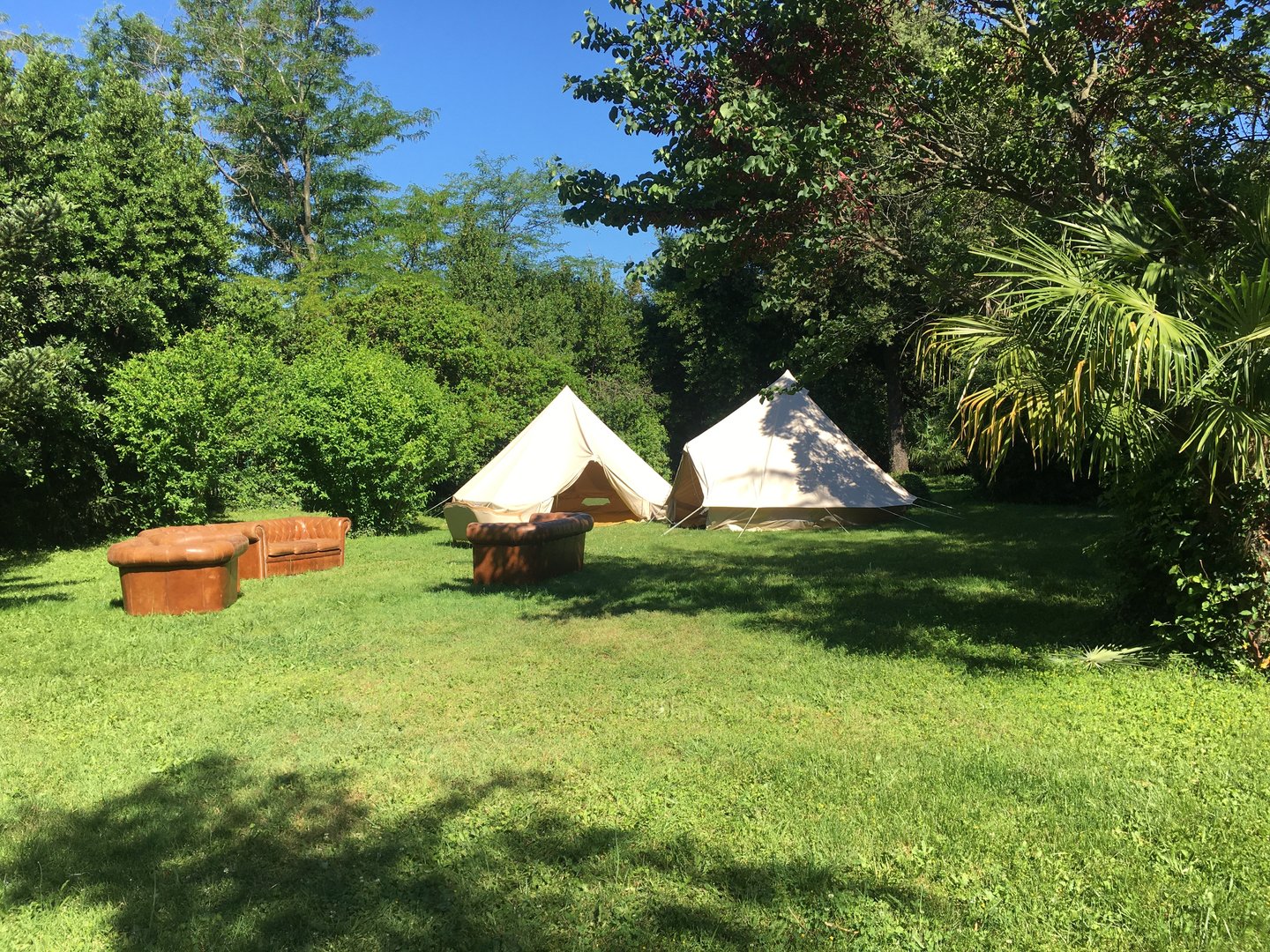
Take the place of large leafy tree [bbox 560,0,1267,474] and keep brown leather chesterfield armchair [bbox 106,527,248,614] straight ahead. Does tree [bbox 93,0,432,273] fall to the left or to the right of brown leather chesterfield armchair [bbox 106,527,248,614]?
right

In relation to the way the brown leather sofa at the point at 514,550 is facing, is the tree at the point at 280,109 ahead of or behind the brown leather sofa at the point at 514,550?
ahead

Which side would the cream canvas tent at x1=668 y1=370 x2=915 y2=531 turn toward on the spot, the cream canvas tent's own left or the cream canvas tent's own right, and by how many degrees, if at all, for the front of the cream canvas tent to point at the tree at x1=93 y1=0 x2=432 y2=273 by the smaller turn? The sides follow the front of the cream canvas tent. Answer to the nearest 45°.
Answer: approximately 45° to the cream canvas tent's own right

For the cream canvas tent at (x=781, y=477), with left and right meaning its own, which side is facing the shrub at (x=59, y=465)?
front

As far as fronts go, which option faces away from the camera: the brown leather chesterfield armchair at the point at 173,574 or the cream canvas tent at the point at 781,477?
the brown leather chesterfield armchair

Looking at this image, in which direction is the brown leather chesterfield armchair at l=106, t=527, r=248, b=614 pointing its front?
away from the camera

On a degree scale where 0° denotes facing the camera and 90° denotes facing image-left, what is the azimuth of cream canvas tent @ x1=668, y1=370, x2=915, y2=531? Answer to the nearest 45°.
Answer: approximately 90°

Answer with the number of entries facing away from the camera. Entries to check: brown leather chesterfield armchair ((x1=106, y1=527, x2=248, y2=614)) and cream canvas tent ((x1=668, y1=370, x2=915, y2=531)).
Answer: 1

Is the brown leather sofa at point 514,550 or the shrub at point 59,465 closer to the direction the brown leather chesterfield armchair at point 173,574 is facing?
the shrub

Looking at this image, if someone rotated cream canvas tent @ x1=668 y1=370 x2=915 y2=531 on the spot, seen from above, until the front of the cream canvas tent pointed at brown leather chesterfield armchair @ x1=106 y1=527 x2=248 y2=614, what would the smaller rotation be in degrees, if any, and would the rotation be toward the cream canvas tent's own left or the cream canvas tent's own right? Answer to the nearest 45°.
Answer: approximately 45° to the cream canvas tent's own left
